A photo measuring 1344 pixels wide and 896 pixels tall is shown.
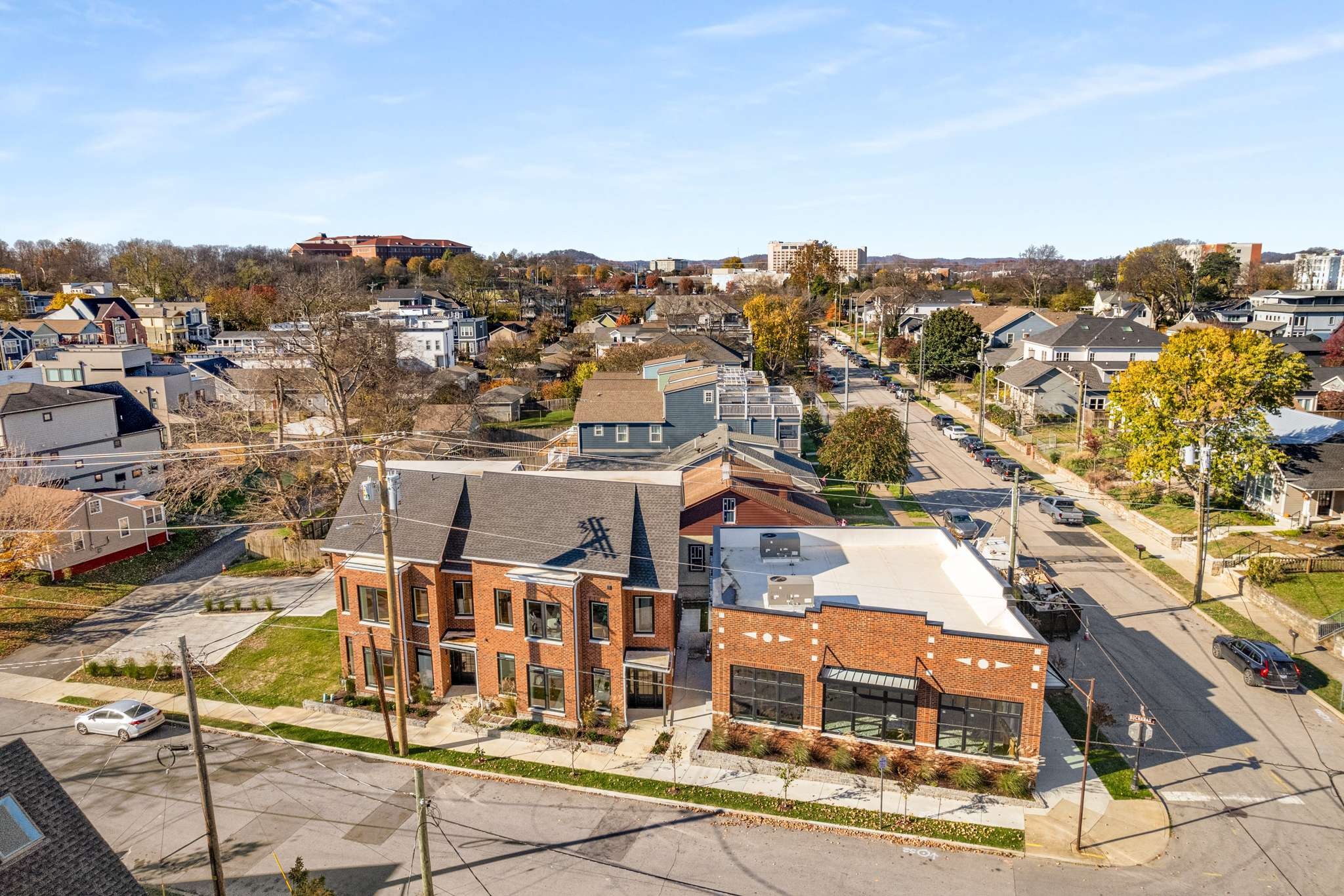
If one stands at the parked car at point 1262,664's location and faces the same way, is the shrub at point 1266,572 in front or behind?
in front

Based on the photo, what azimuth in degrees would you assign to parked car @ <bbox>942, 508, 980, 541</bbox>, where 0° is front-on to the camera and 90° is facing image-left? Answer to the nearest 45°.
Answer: approximately 315°

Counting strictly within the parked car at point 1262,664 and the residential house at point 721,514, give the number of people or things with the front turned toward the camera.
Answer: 0

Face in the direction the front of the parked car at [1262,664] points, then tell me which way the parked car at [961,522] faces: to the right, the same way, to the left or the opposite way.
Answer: the opposite way

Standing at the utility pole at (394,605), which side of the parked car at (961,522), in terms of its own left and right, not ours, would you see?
right

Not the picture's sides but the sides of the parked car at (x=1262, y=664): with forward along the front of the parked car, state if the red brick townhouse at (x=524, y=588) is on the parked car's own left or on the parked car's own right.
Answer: on the parked car's own left

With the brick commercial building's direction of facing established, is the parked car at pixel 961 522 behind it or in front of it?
behind

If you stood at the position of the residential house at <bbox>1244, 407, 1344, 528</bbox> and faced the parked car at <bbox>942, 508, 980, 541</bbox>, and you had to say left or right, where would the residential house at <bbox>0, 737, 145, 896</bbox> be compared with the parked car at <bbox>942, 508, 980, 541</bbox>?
left

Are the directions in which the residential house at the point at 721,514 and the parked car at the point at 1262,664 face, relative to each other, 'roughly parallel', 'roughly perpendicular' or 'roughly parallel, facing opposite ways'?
roughly perpendicular

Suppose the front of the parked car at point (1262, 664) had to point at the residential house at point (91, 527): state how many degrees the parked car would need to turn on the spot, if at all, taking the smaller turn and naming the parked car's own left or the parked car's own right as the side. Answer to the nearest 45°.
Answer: approximately 45° to the parked car's own left

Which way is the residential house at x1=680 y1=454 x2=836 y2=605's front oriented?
to the viewer's right

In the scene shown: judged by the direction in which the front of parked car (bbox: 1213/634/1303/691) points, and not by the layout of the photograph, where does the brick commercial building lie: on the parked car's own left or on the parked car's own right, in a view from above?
on the parked car's own left

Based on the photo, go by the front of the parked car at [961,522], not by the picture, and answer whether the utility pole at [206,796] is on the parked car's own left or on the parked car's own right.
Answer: on the parked car's own right

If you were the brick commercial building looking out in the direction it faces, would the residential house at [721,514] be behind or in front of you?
behind

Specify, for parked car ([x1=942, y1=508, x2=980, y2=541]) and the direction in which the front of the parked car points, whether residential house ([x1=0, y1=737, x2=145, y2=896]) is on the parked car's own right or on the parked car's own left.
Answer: on the parked car's own right
